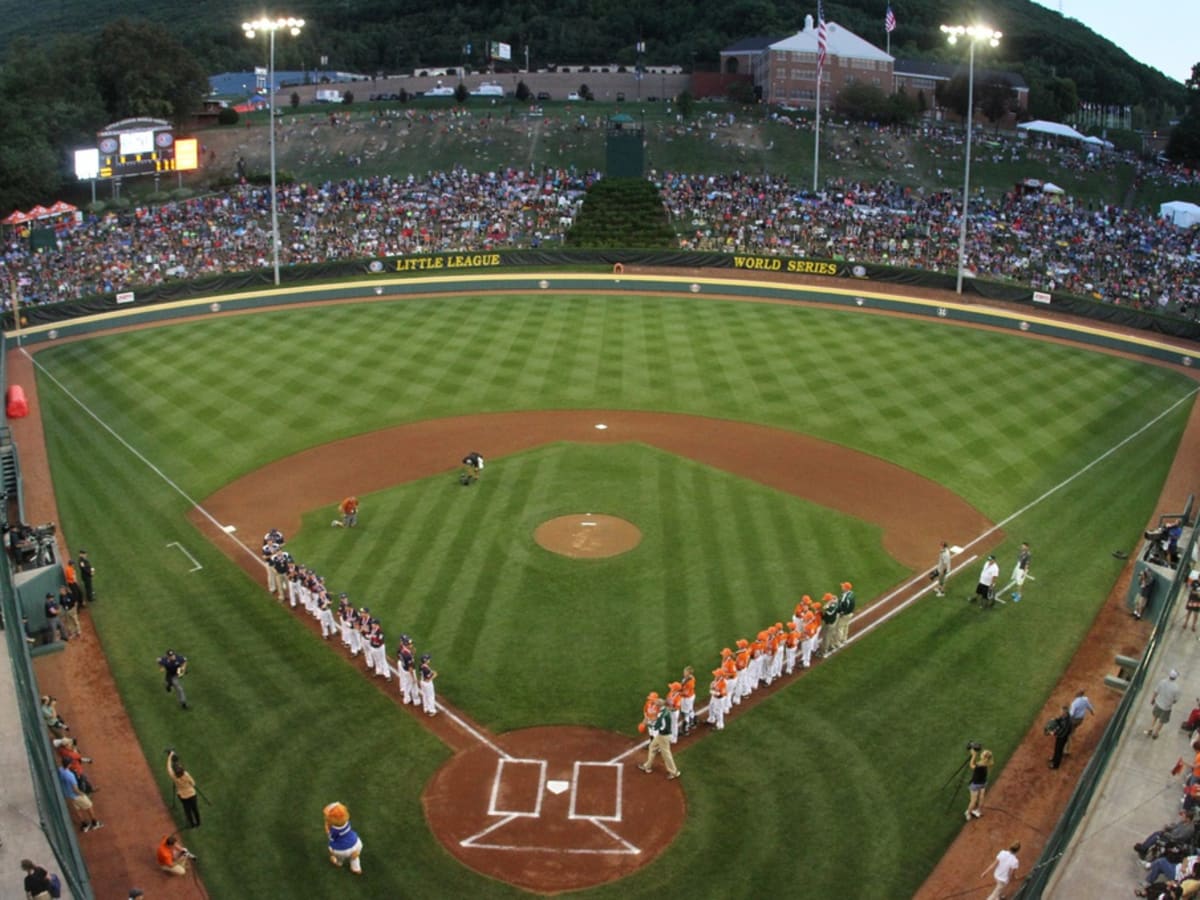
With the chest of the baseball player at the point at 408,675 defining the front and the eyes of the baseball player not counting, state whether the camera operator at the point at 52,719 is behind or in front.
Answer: behind

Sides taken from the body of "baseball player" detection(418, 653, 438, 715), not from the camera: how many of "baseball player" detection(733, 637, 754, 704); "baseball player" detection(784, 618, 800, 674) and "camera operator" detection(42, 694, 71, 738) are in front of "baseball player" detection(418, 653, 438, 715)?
2

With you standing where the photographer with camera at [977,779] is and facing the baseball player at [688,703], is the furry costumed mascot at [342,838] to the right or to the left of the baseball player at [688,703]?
left

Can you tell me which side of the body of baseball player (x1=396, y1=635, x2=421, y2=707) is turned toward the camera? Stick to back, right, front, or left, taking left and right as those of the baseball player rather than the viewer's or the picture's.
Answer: right

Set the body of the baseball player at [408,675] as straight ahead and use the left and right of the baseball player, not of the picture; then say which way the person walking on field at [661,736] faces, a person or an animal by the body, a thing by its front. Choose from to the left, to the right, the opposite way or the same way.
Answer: the opposite way

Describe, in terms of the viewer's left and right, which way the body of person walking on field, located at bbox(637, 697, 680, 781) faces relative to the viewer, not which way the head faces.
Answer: facing to the left of the viewer

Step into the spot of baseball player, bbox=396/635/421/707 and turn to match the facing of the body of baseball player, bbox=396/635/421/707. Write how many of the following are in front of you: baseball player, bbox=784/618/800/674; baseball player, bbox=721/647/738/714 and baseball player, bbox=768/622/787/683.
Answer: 3

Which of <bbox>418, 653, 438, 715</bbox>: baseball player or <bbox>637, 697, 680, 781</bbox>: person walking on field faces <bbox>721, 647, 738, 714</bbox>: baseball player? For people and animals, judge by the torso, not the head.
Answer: <bbox>418, 653, 438, 715</bbox>: baseball player

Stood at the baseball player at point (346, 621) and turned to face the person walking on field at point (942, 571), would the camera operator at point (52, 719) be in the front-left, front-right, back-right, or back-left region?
back-right

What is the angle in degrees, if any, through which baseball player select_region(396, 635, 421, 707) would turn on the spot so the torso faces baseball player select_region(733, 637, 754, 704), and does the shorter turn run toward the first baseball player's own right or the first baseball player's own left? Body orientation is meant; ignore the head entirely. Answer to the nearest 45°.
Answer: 0° — they already face them

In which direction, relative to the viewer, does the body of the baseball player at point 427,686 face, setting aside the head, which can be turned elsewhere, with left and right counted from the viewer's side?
facing to the right of the viewer
